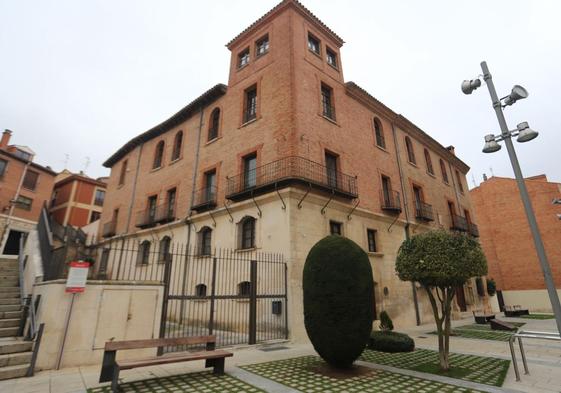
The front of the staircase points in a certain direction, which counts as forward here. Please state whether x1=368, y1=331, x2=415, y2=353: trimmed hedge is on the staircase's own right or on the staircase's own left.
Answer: on the staircase's own left

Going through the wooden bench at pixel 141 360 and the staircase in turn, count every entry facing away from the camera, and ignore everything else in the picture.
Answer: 0

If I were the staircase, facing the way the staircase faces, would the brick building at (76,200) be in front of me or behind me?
behind

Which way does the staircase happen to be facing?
toward the camera

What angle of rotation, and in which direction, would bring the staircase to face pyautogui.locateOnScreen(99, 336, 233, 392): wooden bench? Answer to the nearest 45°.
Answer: approximately 45° to its left

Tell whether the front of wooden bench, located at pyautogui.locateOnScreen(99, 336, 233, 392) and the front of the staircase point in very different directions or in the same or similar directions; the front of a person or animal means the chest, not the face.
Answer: same or similar directions

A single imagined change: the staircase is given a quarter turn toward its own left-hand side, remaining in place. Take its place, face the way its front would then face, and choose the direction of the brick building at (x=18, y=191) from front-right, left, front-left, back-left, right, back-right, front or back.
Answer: left

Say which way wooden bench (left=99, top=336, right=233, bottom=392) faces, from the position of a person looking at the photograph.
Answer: facing the viewer and to the right of the viewer

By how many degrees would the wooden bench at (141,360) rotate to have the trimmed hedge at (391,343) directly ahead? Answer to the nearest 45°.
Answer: approximately 45° to its left

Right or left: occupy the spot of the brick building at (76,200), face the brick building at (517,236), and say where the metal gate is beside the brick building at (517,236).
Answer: right
